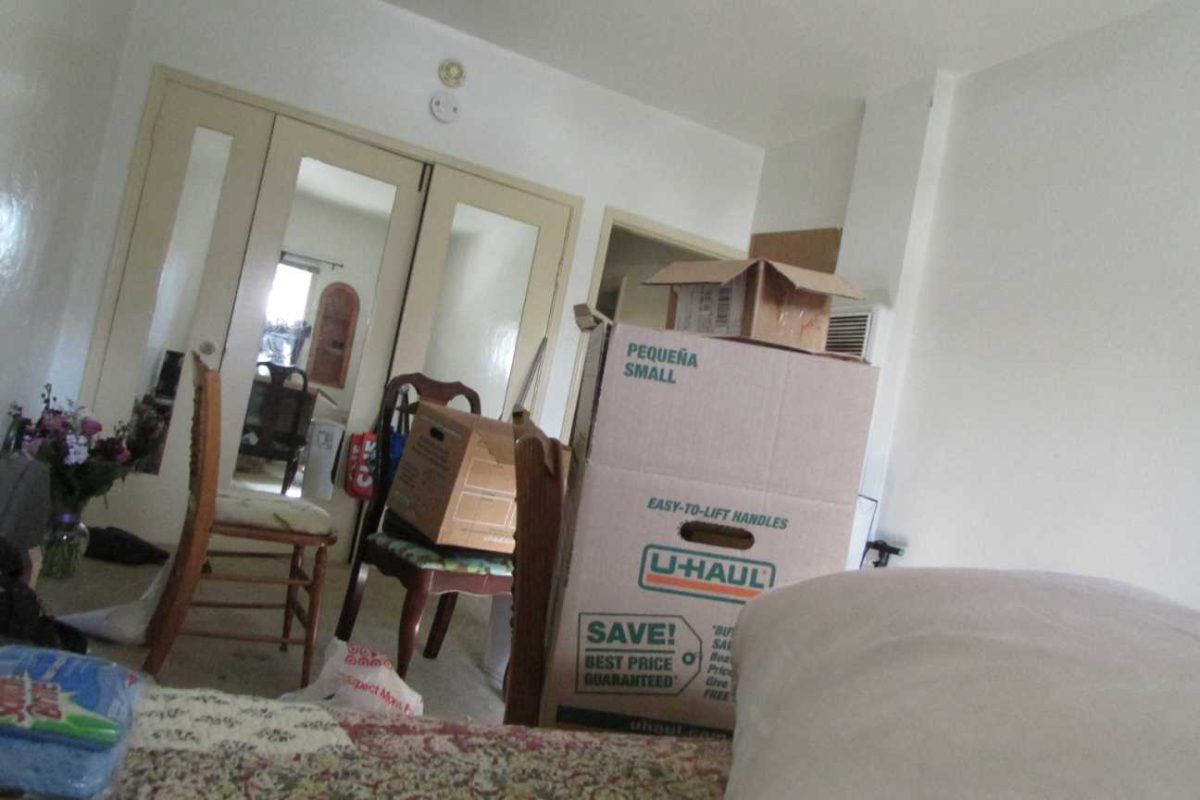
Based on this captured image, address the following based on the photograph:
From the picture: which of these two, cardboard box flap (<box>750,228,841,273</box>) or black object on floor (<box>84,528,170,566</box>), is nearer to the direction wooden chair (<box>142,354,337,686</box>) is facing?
the cardboard box flap

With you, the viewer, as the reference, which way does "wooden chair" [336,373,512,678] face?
facing the viewer and to the right of the viewer

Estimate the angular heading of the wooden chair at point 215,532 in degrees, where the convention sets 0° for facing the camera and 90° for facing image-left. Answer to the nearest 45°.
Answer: approximately 270°

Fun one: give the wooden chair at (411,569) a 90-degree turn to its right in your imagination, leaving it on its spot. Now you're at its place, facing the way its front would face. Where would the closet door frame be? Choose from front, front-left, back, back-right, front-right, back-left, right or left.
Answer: right

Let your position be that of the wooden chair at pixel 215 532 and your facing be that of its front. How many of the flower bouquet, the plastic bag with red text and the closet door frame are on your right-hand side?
1

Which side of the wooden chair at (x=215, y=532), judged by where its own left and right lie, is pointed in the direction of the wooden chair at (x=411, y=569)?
front

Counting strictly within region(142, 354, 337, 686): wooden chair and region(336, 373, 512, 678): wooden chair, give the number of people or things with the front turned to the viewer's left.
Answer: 0

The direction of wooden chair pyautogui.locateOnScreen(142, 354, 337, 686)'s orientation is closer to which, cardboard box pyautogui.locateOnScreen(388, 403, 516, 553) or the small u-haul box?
the cardboard box

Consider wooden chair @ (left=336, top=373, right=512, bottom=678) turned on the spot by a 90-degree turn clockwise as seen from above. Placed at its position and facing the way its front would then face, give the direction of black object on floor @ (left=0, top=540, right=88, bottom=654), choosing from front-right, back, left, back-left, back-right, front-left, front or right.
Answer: front
